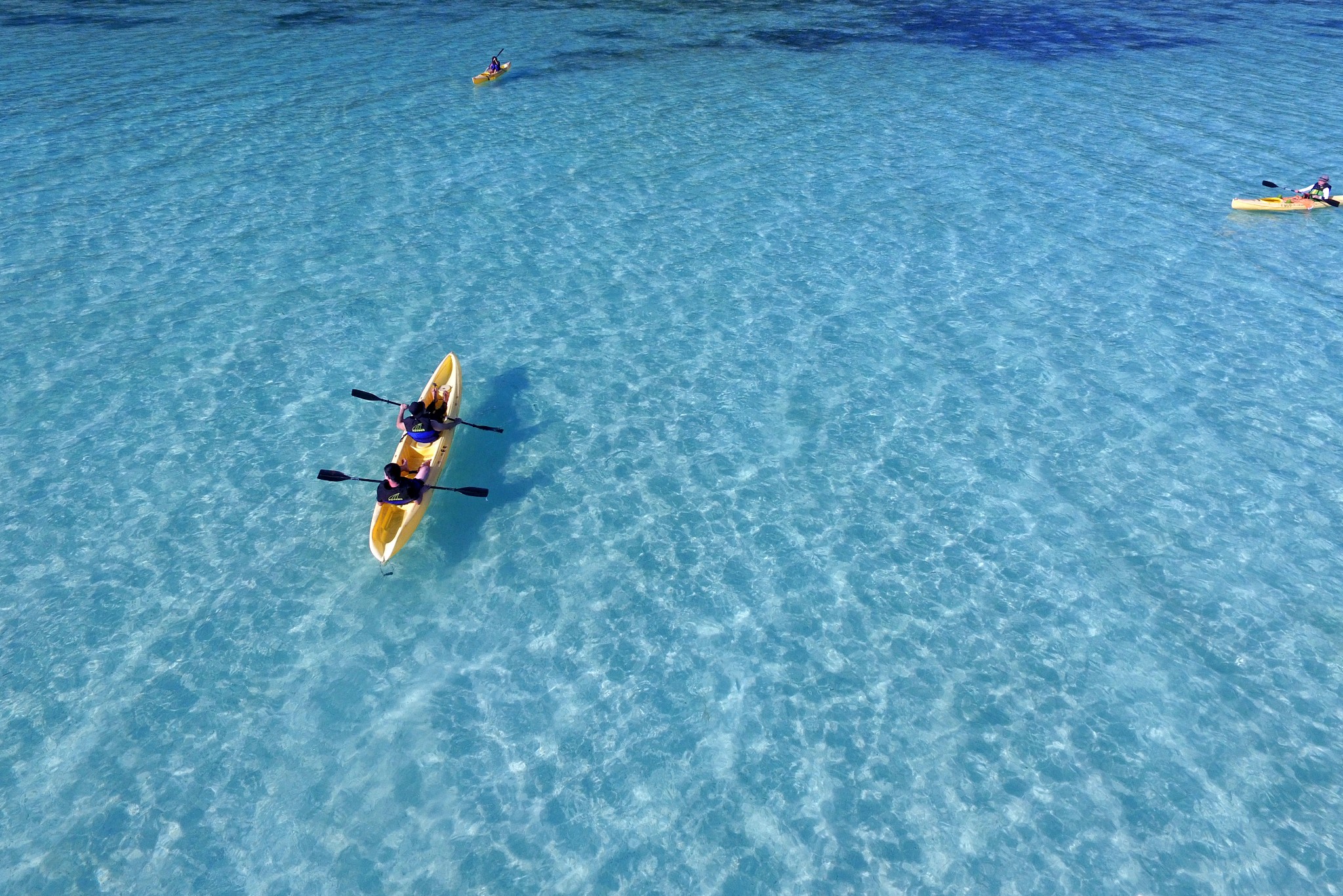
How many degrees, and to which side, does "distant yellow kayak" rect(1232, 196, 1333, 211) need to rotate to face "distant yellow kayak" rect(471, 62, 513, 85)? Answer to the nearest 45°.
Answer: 0° — it already faces it

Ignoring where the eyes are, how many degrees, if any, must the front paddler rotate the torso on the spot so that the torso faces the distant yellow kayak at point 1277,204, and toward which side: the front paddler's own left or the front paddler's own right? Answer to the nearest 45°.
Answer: approximately 90° to the front paddler's own right

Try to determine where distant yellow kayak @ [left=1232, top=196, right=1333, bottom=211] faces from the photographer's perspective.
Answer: facing to the left of the viewer

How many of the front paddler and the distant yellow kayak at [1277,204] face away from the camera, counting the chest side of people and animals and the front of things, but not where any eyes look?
1

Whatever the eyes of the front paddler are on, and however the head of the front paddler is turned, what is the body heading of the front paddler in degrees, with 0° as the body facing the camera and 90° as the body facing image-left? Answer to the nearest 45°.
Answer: approximately 180°

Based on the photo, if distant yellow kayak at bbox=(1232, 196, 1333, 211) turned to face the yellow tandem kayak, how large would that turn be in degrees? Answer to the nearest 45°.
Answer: approximately 45° to its left

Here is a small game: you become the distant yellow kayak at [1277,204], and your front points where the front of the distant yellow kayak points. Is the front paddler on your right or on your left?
on your left

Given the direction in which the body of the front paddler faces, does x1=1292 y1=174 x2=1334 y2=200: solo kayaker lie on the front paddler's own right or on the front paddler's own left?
on the front paddler's own right

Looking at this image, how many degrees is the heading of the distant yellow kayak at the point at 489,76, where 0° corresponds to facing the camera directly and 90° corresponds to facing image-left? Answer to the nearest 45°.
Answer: approximately 45°
